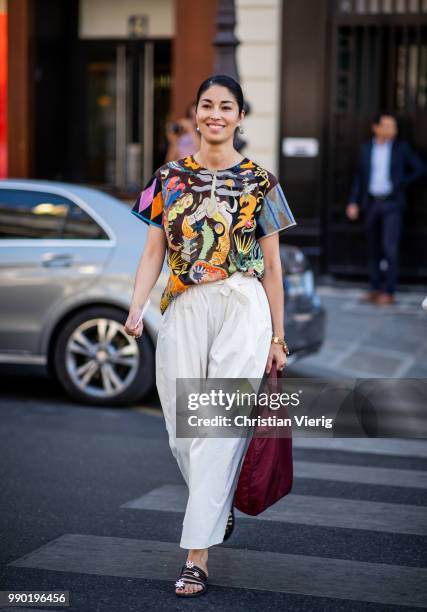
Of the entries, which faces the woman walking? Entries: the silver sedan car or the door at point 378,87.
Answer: the door

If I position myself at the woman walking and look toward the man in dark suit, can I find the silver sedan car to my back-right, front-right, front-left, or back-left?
front-left

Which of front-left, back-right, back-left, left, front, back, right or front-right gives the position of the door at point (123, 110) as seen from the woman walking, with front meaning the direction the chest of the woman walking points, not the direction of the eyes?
back

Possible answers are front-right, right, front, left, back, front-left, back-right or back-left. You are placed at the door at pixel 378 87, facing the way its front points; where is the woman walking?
front

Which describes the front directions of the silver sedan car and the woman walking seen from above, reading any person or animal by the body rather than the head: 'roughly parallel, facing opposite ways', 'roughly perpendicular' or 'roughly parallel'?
roughly perpendicular

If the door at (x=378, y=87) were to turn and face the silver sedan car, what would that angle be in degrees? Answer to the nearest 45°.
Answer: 0° — it already faces it

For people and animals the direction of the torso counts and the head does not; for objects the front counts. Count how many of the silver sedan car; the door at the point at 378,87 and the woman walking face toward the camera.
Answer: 2

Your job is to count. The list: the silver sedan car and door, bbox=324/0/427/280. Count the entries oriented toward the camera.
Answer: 1

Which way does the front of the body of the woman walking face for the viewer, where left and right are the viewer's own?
facing the viewer

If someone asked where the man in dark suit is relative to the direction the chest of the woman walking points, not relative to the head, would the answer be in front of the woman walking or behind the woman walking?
behind

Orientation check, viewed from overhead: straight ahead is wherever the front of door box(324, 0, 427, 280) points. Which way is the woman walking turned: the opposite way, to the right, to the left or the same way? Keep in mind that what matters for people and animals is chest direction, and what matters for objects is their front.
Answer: the same way

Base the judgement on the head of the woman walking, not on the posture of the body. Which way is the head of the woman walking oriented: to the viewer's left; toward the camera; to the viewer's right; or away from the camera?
toward the camera
